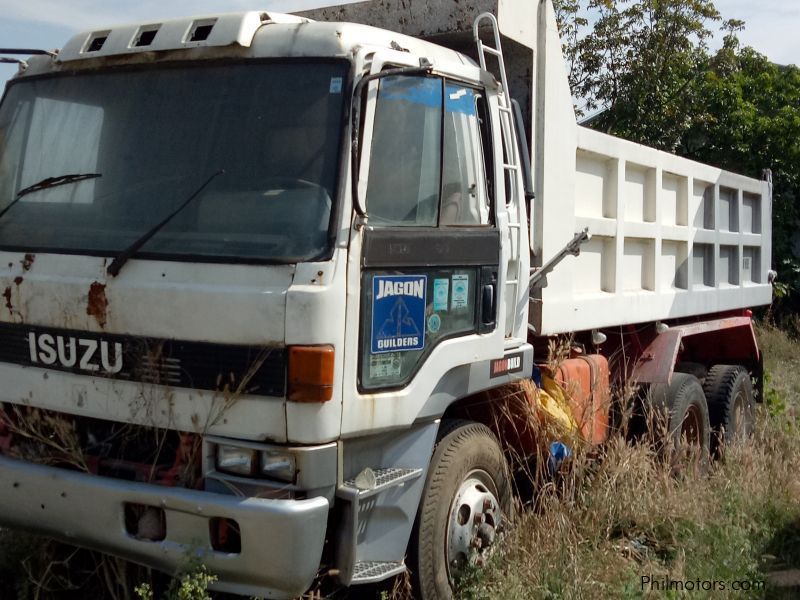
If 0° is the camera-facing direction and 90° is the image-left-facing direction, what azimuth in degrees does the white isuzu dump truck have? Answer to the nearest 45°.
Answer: approximately 45°
